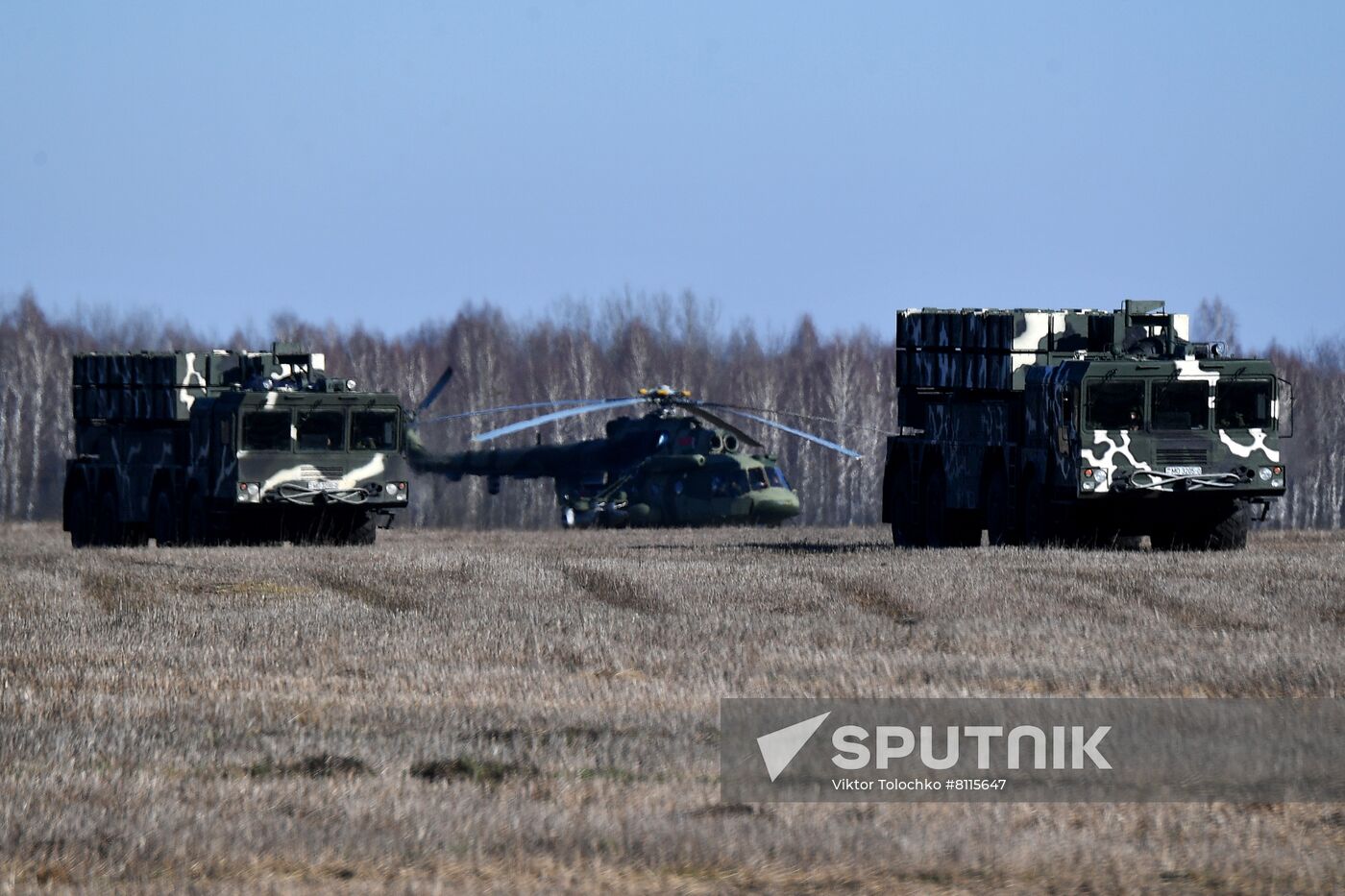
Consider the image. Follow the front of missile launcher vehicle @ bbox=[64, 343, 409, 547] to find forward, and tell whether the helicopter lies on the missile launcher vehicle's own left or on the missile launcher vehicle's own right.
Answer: on the missile launcher vehicle's own left

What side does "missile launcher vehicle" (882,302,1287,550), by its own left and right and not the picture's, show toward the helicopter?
back

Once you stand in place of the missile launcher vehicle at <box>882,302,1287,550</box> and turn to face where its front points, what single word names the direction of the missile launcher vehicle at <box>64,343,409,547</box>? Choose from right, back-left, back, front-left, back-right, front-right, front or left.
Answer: back-right

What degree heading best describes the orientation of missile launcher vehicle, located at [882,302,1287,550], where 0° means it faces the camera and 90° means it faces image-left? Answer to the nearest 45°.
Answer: approximately 315°

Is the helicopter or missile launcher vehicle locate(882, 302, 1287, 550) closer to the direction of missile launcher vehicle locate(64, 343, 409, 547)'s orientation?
the missile launcher vehicle
